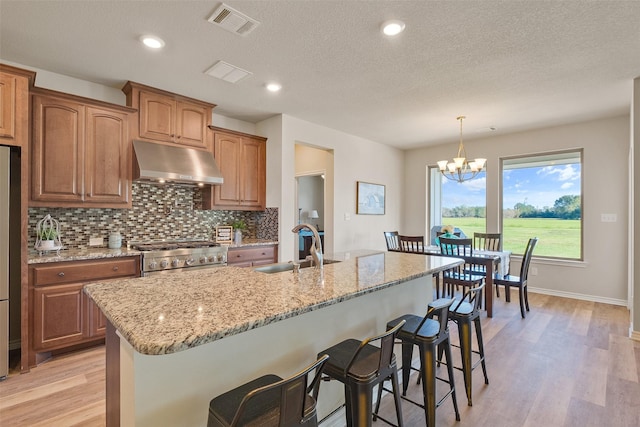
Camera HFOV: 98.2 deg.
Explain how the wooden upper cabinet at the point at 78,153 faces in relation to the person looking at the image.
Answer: facing the viewer and to the right of the viewer

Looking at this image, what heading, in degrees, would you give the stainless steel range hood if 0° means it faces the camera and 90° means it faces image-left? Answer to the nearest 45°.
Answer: approximately 315°

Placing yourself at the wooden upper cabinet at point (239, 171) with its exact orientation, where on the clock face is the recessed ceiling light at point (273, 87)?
The recessed ceiling light is roughly at 1 o'clock from the wooden upper cabinet.

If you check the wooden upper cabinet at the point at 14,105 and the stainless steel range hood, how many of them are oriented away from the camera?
0

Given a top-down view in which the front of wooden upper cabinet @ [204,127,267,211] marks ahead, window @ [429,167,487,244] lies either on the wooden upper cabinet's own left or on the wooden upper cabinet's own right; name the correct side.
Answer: on the wooden upper cabinet's own left

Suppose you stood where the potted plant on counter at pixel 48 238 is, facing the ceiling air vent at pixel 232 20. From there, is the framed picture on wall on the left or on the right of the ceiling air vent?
left

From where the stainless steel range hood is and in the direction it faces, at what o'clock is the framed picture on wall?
The framed picture on wall is roughly at 10 o'clock from the stainless steel range hood.

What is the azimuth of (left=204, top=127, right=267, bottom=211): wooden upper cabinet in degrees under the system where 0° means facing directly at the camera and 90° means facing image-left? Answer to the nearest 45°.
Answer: approximately 315°

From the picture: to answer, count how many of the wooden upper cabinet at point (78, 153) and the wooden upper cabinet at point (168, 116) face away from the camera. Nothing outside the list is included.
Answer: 0
